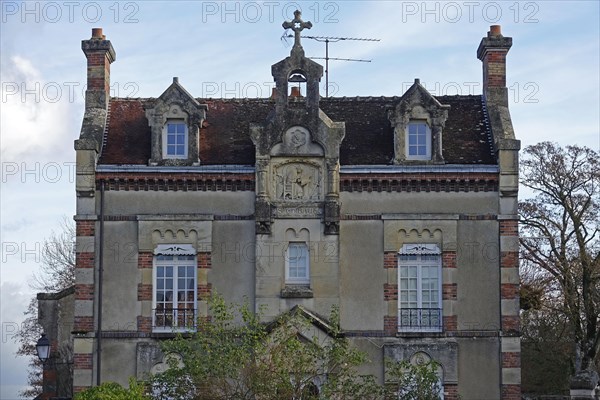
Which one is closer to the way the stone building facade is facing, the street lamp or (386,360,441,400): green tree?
the green tree

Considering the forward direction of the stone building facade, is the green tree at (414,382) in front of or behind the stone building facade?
in front

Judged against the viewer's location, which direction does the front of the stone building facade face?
facing the viewer

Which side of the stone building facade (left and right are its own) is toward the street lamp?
right

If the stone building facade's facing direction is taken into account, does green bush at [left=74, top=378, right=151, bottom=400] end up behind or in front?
in front

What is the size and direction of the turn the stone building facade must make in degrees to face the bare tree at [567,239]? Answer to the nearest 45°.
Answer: approximately 135° to its left

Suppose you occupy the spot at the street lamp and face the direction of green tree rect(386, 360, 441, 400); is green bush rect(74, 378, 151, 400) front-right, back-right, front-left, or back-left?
front-right

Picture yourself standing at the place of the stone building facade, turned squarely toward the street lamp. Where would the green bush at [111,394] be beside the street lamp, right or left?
left

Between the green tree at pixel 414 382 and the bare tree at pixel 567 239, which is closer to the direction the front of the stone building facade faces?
the green tree

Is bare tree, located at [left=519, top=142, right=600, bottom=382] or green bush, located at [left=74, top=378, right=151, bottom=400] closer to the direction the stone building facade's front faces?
the green bush

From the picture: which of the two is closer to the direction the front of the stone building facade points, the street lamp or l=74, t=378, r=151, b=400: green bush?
the green bush
